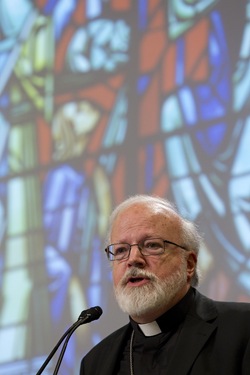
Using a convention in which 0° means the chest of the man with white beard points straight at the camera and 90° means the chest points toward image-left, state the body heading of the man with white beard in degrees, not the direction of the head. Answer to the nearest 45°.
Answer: approximately 45°
